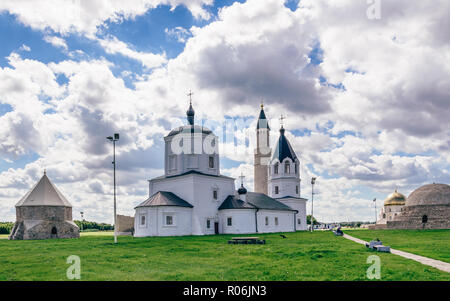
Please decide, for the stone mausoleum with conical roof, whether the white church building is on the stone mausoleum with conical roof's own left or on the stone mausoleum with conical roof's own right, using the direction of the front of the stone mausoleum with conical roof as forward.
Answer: on the stone mausoleum with conical roof's own left

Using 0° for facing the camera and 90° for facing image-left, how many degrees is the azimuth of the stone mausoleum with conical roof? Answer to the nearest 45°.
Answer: approximately 0°

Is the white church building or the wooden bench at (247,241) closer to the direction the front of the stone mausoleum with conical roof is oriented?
the wooden bench

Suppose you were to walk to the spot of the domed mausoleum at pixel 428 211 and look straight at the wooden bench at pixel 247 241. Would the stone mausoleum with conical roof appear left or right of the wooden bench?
right

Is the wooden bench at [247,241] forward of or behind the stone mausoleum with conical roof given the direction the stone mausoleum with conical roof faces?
forward

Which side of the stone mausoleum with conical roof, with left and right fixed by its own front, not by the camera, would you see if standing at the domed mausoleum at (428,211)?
left

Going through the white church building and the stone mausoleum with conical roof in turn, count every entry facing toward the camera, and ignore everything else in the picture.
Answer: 1

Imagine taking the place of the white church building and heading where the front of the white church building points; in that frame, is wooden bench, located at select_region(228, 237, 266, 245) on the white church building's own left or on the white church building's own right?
on the white church building's own right

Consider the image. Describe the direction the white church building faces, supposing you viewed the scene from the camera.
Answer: facing away from the viewer and to the right of the viewer

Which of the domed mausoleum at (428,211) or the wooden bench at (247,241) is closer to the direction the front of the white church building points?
the domed mausoleum
